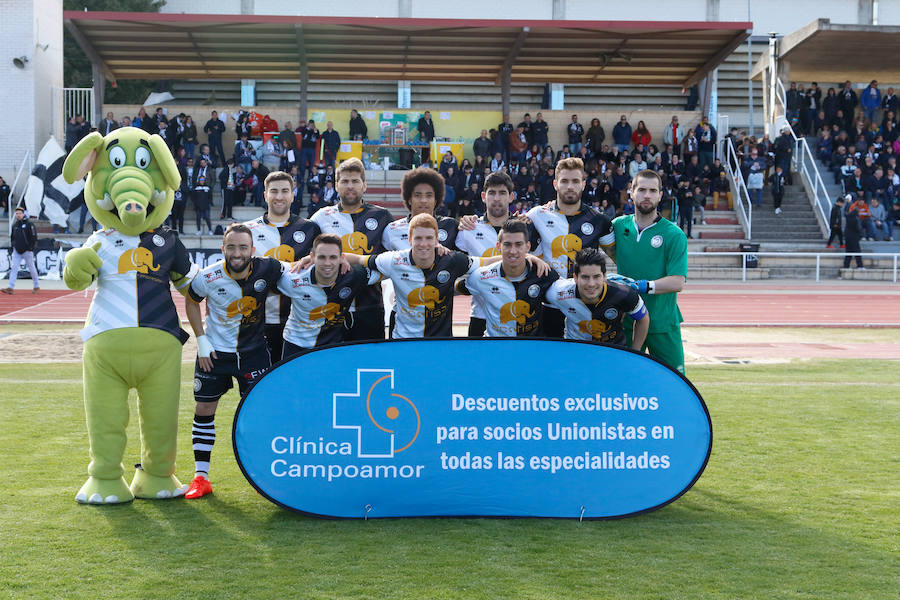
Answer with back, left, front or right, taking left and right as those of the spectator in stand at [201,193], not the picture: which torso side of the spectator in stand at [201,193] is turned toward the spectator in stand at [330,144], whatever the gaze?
left

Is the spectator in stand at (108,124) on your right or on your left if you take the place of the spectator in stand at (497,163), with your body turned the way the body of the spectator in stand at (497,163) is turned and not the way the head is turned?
on your right

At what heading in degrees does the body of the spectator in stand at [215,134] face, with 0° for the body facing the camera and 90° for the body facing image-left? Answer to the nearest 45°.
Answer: approximately 0°

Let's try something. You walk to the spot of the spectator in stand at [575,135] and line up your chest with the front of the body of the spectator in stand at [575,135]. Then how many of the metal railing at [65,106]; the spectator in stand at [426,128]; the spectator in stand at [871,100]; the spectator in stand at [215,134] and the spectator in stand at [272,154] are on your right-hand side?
4

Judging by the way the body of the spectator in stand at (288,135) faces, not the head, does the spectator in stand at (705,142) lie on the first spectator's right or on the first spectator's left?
on the first spectator's left

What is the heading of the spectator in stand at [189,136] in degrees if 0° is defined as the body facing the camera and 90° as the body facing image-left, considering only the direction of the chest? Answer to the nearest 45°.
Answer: approximately 0°

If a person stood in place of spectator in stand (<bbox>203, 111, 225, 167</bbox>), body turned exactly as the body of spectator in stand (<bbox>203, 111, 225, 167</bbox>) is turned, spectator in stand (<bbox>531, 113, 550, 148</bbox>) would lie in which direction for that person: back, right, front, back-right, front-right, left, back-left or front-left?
left

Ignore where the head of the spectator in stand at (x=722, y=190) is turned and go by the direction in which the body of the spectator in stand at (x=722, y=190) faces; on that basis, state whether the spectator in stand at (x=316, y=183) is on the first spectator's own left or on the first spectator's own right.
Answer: on the first spectator's own right

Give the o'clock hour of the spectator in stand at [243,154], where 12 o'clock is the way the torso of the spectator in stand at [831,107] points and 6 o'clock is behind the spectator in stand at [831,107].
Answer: the spectator in stand at [243,154] is roughly at 2 o'clock from the spectator in stand at [831,107].
